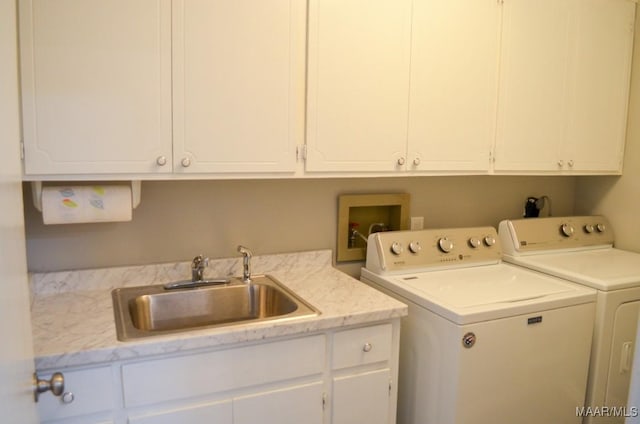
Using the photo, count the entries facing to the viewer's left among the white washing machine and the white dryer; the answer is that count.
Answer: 0

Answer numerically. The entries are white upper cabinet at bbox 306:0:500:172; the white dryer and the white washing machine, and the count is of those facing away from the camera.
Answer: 0

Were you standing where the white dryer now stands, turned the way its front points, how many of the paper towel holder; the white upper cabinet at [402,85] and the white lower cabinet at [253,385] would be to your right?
3

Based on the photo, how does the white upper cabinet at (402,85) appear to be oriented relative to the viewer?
toward the camera

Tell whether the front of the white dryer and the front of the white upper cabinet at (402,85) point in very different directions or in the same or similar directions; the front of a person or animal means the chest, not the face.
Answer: same or similar directions

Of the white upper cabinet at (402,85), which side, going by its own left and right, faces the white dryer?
left

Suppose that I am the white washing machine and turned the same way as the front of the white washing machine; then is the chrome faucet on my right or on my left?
on my right

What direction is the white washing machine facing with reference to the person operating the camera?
facing the viewer and to the right of the viewer

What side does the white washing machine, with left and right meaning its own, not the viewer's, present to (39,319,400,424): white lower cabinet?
right

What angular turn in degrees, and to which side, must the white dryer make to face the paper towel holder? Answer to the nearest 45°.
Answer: approximately 90° to its right

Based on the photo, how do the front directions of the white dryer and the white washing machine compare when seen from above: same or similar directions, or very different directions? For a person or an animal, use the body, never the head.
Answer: same or similar directions

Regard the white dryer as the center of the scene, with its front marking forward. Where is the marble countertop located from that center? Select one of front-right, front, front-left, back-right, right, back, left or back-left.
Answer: right
